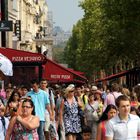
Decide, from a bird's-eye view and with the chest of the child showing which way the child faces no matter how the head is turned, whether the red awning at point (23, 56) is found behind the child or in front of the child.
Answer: behind

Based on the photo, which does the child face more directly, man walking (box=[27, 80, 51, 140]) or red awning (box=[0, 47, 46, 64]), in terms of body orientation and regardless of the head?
the man walking

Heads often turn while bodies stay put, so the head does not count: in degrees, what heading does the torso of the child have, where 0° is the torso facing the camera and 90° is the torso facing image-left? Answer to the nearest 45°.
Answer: approximately 0°

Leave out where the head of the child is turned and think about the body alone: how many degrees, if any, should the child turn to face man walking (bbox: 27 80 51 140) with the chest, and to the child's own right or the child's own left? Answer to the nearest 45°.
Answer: approximately 135° to the child's own right
